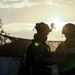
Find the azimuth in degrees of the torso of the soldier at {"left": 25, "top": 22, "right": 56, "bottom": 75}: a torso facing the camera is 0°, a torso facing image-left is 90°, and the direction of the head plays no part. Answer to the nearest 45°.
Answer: approximately 270°
